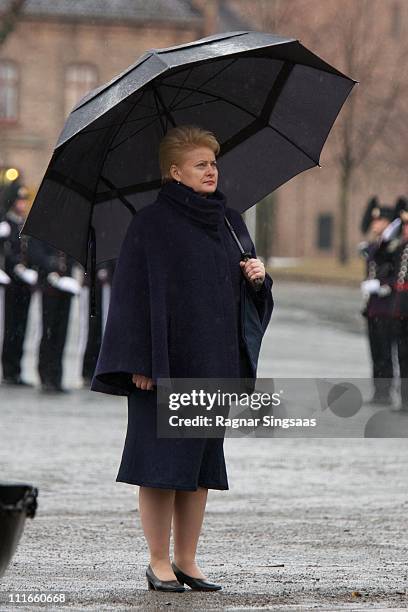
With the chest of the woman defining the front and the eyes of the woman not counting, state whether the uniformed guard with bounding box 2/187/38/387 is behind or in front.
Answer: behind

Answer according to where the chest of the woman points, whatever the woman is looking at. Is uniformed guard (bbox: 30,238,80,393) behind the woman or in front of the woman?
behind

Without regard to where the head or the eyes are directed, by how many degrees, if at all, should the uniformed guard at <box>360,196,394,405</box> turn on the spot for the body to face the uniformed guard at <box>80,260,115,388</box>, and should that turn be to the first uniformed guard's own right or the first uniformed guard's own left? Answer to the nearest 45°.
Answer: approximately 45° to the first uniformed guard's own right

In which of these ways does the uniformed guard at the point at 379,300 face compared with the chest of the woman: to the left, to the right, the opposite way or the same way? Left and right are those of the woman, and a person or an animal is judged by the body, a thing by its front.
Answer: to the right

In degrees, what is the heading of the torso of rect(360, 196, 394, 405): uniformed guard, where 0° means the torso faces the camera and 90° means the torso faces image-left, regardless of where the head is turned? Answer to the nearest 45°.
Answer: approximately 45°

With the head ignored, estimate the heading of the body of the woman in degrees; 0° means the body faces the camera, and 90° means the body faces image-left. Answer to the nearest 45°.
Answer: approximately 315°

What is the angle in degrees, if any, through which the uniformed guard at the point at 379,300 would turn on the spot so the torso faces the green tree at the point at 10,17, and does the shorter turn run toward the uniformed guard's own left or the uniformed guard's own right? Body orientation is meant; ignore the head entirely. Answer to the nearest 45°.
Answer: approximately 90° to the uniformed guard's own right

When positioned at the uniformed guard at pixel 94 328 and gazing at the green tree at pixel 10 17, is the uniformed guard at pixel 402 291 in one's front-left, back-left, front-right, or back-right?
back-right

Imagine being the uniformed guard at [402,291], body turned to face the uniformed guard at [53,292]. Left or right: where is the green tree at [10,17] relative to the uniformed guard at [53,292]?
right

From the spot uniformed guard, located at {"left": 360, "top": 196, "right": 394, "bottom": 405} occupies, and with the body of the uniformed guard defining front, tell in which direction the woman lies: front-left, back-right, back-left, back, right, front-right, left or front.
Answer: front-left

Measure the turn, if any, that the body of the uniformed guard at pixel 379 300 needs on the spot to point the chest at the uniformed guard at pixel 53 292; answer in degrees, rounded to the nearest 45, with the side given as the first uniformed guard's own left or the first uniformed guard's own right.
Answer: approximately 45° to the first uniformed guard's own right
